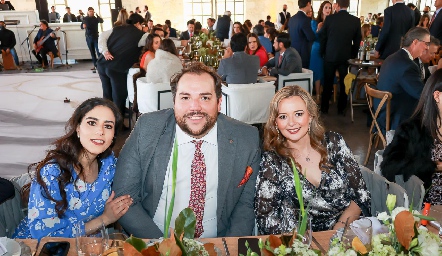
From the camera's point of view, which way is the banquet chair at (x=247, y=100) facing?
away from the camera

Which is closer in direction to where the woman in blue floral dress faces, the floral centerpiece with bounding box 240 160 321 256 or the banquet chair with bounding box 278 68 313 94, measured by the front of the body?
the floral centerpiece

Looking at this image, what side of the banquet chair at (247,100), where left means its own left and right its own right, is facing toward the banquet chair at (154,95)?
left

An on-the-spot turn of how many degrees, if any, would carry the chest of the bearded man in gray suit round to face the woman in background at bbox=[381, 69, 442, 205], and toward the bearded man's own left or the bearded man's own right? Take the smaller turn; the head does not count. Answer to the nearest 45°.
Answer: approximately 90° to the bearded man's own left

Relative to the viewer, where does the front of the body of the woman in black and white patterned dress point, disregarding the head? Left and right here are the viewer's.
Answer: facing the viewer

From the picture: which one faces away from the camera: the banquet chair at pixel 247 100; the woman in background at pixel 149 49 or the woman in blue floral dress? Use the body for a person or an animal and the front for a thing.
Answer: the banquet chair

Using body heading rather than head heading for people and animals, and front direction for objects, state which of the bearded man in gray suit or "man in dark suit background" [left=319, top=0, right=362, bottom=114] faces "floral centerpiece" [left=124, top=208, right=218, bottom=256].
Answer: the bearded man in gray suit

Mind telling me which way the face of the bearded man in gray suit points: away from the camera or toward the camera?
toward the camera

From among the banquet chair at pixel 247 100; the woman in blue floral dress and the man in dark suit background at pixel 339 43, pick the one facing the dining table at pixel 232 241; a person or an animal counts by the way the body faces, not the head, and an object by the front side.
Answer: the woman in blue floral dress

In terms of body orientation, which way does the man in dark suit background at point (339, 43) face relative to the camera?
away from the camera

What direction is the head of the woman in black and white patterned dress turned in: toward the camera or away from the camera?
toward the camera

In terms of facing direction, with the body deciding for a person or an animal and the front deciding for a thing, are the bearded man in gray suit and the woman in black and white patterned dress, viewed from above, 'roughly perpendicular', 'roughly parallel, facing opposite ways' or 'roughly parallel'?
roughly parallel

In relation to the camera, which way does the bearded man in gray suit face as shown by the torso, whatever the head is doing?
toward the camera

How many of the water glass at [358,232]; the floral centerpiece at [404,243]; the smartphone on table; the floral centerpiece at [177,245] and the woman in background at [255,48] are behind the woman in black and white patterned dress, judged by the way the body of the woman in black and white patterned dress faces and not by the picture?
1

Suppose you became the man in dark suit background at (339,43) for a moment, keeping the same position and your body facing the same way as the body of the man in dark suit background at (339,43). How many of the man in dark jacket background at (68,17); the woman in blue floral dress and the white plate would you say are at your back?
2

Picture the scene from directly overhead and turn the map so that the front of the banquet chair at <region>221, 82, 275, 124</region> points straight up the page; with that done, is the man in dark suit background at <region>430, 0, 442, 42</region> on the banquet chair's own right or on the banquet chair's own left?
on the banquet chair's own right
